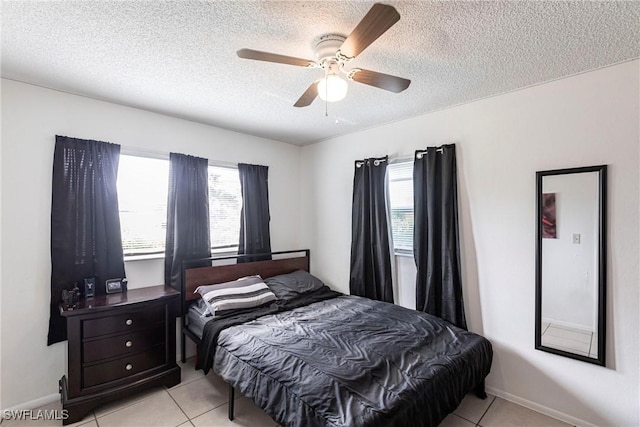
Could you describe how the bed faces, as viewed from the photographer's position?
facing the viewer and to the right of the viewer

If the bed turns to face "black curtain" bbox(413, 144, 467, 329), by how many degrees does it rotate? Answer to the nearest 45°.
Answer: approximately 90° to its left

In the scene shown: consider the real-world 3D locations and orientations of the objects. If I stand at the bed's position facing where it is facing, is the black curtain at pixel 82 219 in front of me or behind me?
behind

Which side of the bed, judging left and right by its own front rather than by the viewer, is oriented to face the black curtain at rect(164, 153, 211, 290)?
back

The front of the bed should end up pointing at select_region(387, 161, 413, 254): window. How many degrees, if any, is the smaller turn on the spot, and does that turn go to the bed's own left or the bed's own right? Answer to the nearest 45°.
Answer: approximately 90° to the bed's own left

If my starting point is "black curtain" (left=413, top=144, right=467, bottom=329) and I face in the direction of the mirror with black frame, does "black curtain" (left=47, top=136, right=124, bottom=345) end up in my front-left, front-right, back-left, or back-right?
back-right

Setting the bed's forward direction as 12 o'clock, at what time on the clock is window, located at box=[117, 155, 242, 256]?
The window is roughly at 5 o'clock from the bed.
